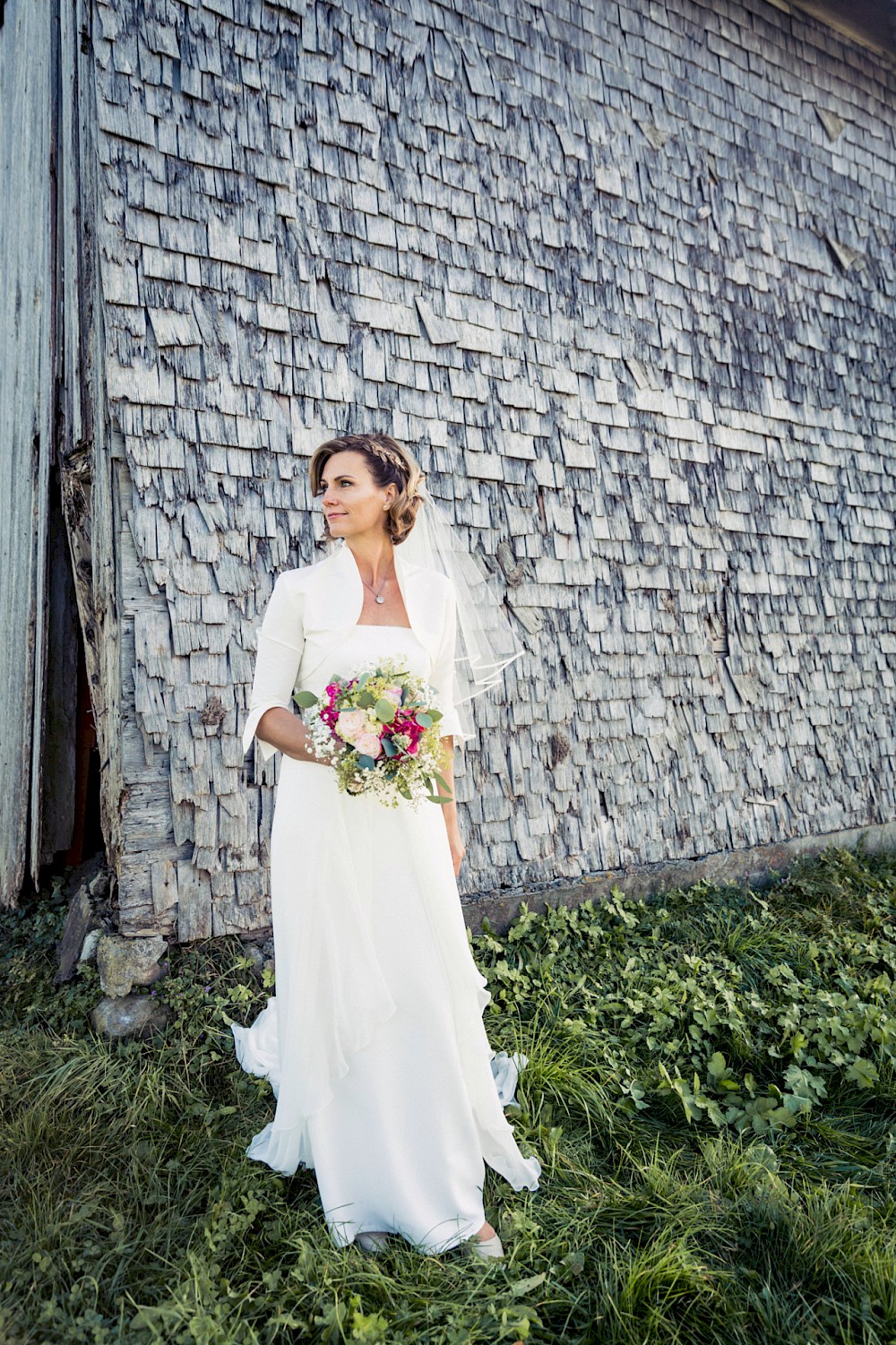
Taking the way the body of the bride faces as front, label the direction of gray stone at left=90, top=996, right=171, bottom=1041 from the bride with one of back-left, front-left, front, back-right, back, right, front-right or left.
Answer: back-right

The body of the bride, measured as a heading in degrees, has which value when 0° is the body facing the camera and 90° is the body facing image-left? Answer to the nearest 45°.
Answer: approximately 0°

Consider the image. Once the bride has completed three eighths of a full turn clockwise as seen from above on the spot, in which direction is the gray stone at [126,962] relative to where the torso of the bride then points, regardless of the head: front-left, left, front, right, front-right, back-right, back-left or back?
front
